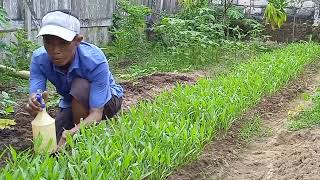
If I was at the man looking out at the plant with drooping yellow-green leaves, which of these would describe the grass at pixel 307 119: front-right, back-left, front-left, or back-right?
front-right

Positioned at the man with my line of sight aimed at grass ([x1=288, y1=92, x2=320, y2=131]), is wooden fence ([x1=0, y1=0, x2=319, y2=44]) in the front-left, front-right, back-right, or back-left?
front-left

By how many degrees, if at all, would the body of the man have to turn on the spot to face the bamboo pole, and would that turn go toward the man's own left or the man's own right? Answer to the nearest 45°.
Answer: approximately 135° to the man's own right

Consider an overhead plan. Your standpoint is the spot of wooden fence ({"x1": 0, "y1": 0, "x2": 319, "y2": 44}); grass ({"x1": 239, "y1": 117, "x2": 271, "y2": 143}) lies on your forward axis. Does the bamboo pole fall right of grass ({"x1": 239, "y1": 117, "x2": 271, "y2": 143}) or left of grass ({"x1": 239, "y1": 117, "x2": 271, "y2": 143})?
right

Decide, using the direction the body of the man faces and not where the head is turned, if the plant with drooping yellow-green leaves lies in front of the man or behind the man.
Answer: behind
